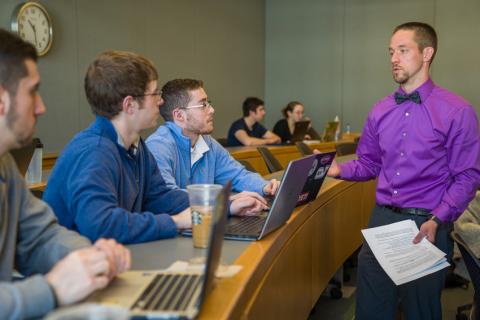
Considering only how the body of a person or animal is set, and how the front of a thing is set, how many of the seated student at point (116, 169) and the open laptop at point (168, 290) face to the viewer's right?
1

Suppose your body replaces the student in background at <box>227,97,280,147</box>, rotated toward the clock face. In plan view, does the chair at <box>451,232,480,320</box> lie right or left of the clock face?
left

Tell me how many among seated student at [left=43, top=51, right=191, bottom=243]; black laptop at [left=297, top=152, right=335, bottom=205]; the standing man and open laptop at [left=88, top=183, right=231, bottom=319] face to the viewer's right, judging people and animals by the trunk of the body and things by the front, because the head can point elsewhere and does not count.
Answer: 1

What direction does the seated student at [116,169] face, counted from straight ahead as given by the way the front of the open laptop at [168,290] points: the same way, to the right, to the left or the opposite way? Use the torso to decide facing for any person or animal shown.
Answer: the opposite way

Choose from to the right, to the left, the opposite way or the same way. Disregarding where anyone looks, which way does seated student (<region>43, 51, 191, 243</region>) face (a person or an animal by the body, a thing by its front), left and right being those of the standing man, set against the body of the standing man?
the opposite way

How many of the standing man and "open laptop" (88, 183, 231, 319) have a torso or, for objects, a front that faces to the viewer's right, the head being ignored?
0

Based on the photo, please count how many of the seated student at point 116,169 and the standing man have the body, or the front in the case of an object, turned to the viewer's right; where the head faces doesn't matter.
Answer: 1

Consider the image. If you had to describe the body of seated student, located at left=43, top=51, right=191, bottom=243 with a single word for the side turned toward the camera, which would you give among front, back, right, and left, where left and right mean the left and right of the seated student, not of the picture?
right

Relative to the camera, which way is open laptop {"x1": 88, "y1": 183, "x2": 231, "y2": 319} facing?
to the viewer's left

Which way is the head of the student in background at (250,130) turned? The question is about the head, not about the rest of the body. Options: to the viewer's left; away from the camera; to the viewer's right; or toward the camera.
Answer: to the viewer's right

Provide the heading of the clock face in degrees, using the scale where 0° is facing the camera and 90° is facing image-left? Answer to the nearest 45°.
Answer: approximately 315°

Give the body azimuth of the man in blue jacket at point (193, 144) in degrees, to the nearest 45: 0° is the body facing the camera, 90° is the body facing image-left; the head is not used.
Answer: approximately 315°

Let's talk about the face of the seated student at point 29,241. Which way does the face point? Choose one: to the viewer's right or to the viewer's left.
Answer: to the viewer's right

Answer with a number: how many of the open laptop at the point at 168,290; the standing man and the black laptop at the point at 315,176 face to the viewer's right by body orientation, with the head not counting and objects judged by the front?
0
